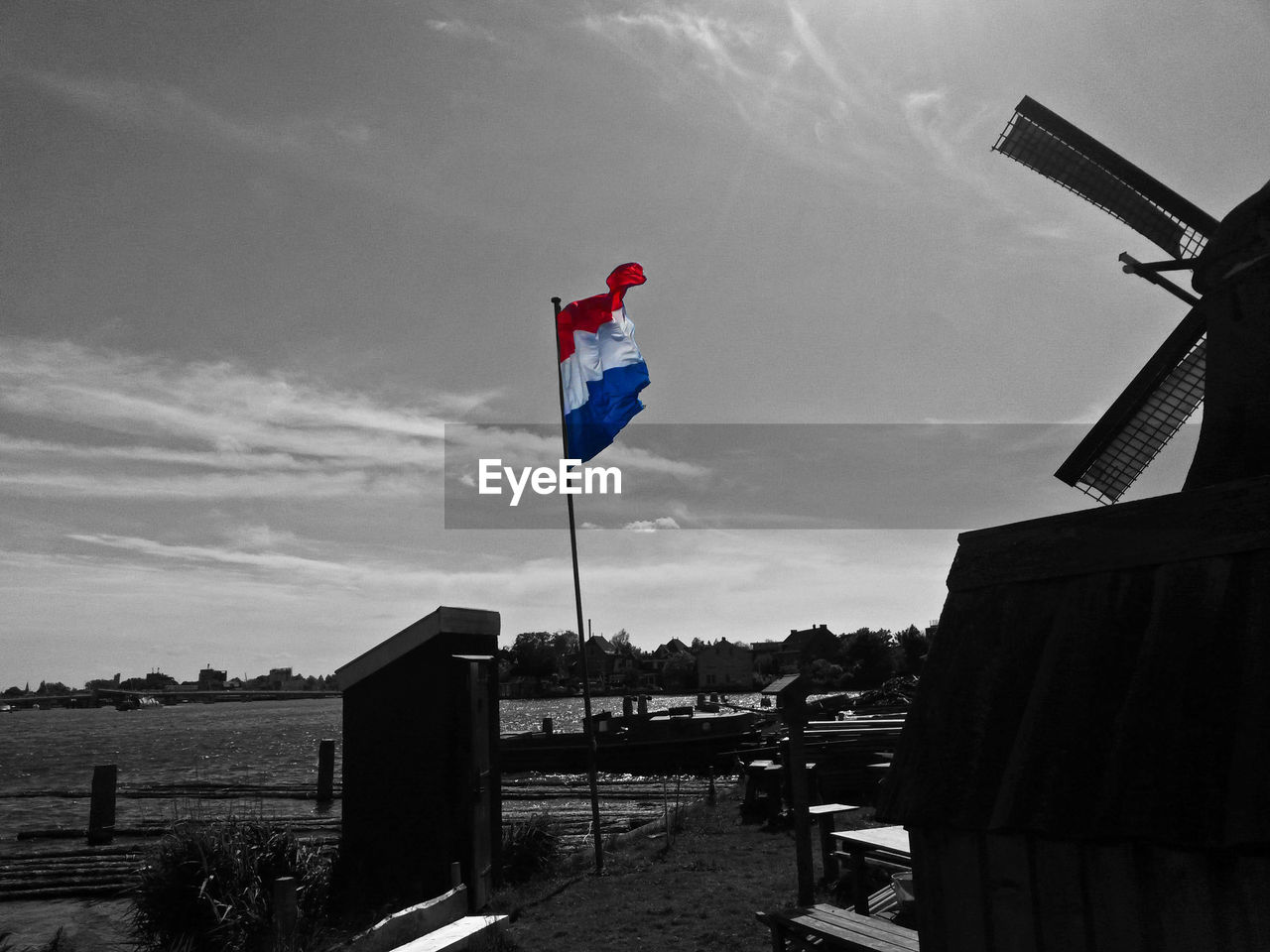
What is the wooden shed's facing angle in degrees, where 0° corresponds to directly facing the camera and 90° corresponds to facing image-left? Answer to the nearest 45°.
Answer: approximately 315°

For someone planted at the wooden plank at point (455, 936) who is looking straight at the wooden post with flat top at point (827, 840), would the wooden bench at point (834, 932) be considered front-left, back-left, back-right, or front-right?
front-right

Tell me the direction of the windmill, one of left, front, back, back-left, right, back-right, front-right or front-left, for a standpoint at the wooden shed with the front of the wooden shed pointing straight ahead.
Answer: front

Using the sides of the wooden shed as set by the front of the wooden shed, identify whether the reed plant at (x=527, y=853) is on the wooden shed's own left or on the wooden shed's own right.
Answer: on the wooden shed's own left

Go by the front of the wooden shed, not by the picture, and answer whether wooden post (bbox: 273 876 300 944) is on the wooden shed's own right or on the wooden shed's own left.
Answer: on the wooden shed's own right

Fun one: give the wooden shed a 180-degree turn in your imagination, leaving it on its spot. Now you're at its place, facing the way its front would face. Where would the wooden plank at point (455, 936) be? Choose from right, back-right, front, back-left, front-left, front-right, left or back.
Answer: back-left

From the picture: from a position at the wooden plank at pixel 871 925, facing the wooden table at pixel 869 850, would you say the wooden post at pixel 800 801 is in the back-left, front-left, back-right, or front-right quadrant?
front-left

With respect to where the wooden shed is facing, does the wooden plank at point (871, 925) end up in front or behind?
in front

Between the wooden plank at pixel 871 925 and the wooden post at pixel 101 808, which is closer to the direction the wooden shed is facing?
the wooden plank

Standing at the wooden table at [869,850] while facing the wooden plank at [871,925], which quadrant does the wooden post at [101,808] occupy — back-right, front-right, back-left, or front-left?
back-right
